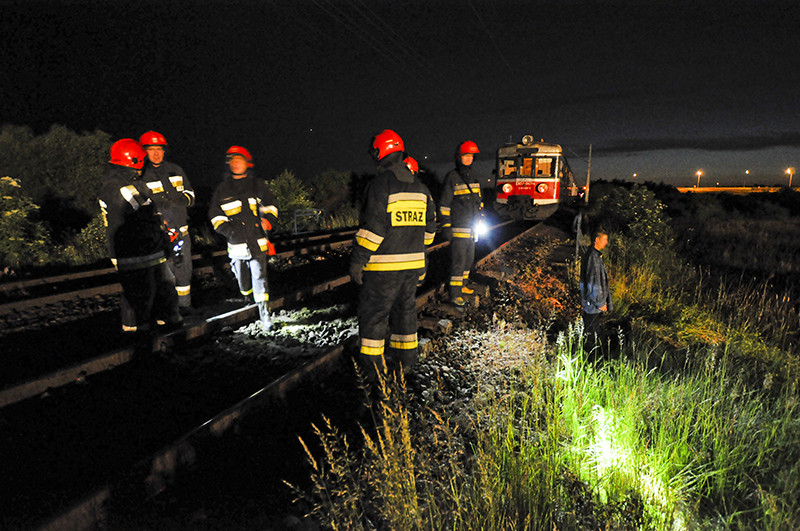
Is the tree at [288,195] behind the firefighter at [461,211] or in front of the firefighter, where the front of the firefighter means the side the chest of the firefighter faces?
behind

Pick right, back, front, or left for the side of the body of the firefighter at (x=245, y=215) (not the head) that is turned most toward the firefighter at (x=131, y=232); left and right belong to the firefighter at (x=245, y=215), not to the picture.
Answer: right

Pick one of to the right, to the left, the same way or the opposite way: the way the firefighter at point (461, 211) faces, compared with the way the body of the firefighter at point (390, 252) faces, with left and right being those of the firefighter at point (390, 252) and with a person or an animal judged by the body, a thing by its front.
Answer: the opposite way

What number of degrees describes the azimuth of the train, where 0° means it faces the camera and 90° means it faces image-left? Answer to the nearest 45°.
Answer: approximately 0°

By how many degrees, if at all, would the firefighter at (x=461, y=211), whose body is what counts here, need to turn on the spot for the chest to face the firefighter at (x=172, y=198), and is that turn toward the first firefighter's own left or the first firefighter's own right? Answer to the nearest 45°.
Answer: approximately 135° to the first firefighter's own right
